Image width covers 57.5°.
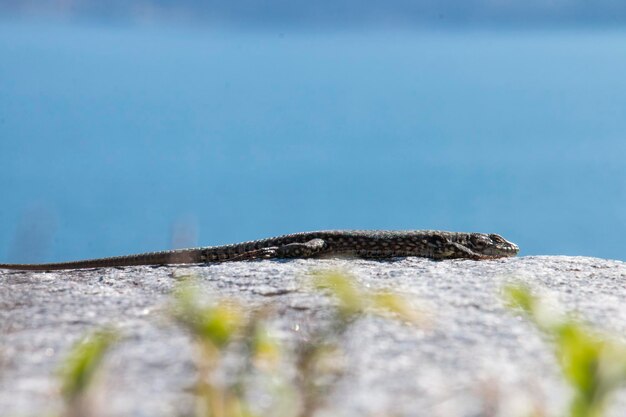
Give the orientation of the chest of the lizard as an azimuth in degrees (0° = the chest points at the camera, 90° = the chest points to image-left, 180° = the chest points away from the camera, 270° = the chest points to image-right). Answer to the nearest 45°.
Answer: approximately 270°
